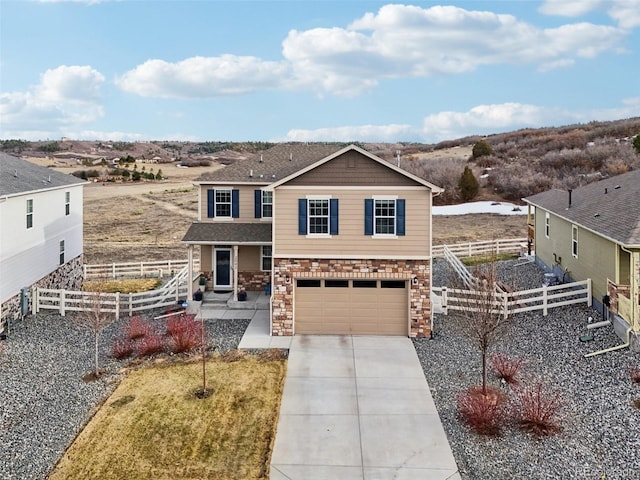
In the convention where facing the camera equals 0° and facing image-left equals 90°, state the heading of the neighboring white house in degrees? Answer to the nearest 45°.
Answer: approximately 45°

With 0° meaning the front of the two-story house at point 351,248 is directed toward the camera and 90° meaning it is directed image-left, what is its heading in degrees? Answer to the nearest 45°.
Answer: approximately 0°

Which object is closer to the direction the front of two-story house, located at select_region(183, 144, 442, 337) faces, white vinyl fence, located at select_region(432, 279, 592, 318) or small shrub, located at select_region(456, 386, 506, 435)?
the small shrub

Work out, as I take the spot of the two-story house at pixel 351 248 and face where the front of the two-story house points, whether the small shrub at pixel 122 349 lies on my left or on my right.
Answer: on my right
